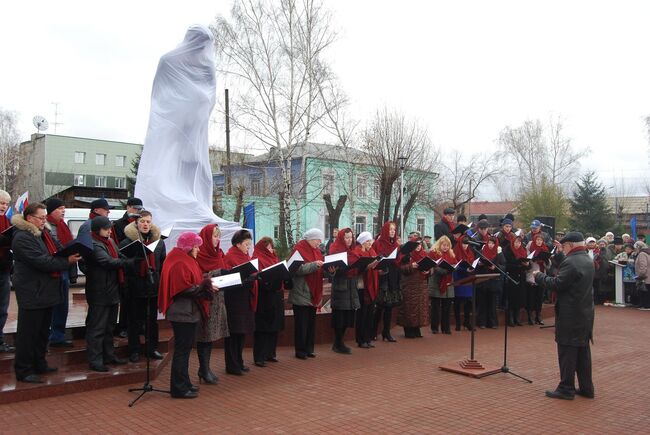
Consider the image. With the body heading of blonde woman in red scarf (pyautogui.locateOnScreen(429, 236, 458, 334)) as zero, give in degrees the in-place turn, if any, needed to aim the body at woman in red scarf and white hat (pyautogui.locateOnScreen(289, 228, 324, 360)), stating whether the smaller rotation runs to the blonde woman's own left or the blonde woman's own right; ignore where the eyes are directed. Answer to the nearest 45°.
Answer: approximately 90° to the blonde woman's own right

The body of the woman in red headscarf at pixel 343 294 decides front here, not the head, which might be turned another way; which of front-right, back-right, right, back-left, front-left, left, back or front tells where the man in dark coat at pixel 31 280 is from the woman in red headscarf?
right

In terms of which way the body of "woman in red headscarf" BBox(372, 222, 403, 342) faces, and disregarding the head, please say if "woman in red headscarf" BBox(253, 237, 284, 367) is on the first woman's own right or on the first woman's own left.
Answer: on the first woman's own right

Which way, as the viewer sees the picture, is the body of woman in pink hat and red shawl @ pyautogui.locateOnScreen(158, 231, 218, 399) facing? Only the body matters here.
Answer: to the viewer's right

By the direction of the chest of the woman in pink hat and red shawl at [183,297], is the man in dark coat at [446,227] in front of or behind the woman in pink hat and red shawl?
in front

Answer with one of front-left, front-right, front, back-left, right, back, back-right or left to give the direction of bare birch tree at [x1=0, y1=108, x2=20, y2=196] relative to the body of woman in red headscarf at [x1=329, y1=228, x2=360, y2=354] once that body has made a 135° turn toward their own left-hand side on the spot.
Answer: front-left

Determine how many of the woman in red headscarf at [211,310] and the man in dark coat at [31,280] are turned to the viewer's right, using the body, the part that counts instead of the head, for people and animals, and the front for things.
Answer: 2

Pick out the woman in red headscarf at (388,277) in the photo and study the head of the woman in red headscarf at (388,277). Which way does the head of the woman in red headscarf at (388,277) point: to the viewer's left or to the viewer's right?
to the viewer's right

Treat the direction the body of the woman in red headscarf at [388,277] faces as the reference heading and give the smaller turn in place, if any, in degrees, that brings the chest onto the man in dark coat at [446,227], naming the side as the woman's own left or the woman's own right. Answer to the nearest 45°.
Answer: approximately 90° to the woman's own left

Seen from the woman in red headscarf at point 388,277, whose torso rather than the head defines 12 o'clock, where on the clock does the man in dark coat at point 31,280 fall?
The man in dark coat is roughly at 3 o'clock from the woman in red headscarf.

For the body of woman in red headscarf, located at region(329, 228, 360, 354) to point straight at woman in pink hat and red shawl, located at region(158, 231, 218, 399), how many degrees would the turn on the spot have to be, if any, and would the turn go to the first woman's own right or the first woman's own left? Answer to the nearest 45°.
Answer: approximately 90° to the first woman's own right

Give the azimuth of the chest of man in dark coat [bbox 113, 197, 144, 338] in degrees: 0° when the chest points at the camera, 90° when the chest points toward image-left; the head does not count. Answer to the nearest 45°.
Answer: approximately 315°

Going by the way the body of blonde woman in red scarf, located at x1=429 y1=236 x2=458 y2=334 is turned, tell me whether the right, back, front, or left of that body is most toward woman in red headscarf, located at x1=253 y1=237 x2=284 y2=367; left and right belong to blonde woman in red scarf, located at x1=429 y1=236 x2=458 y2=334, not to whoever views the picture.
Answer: right

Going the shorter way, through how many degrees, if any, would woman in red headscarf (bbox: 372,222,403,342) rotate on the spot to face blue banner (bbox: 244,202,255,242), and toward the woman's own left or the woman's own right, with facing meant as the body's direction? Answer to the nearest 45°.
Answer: approximately 180°

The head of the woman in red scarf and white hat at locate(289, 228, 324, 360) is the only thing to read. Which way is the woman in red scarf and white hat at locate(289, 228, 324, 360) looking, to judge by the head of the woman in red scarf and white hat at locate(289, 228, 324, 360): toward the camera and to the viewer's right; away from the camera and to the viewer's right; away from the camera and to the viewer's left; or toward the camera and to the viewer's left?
toward the camera and to the viewer's right

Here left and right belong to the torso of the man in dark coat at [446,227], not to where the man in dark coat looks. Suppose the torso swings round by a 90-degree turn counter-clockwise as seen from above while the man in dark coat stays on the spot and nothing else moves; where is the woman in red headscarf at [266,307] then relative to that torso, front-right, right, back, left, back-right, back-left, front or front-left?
back

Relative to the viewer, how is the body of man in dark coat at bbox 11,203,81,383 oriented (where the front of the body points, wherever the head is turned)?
to the viewer's right

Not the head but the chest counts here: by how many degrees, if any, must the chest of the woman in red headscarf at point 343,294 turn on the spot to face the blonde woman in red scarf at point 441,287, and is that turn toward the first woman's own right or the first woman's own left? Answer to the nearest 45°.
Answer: approximately 90° to the first woman's own left

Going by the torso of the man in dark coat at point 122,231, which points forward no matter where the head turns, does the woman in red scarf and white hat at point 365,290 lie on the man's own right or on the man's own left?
on the man's own left

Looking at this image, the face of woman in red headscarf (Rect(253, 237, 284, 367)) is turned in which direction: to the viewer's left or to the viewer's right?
to the viewer's right
